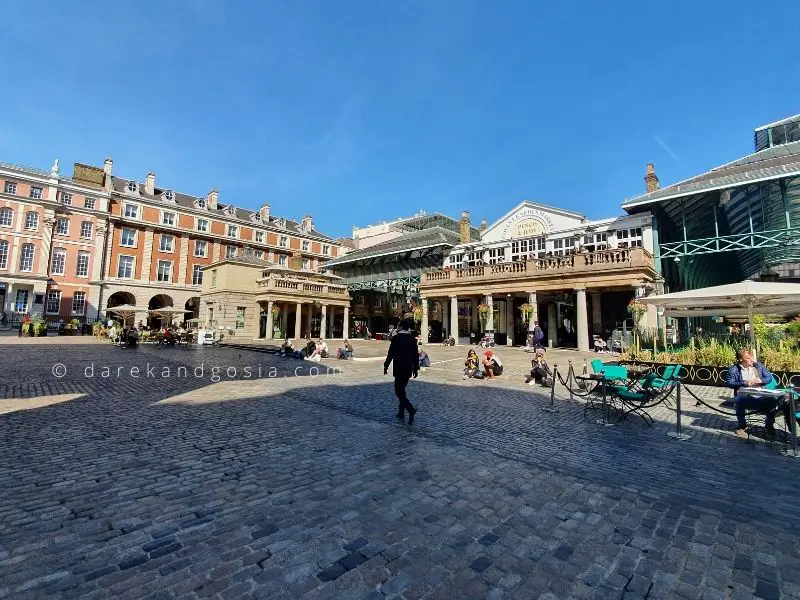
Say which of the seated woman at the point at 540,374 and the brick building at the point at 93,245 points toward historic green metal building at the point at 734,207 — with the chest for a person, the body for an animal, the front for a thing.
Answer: the brick building

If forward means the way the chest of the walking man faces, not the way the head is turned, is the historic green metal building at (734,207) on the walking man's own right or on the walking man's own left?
on the walking man's own right

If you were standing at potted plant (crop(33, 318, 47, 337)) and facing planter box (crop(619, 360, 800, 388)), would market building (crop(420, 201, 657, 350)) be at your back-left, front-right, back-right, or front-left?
front-left

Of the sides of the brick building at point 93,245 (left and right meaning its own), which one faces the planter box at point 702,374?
front

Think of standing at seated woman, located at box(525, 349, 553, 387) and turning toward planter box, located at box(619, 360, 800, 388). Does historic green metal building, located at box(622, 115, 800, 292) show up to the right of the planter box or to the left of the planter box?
left

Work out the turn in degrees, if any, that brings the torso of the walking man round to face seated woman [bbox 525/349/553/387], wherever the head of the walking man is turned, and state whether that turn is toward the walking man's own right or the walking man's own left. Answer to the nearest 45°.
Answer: approximately 45° to the walking man's own right

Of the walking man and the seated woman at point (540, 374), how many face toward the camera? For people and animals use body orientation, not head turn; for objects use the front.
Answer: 1

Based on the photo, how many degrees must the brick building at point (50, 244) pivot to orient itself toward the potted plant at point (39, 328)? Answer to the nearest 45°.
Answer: approximately 45° to its right

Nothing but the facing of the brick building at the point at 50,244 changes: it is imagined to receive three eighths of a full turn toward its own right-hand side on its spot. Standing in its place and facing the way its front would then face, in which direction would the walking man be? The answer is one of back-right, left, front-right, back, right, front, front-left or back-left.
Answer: left

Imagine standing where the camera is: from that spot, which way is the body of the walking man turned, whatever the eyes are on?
away from the camera

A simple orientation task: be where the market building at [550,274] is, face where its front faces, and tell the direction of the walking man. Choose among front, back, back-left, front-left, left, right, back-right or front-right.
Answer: front-left

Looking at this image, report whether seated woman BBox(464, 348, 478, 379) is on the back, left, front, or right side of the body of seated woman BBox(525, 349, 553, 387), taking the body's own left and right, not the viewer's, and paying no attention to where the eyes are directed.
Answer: right

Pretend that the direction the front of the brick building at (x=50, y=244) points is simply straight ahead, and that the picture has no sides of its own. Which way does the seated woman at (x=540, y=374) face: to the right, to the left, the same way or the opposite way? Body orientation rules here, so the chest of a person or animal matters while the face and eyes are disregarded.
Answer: to the right

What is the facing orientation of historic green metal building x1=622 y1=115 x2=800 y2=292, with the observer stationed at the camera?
facing the viewer and to the left of the viewer

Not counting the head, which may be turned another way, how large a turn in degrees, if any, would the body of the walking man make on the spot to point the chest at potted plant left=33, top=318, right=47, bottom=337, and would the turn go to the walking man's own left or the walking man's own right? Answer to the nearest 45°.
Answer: approximately 45° to the walking man's own left

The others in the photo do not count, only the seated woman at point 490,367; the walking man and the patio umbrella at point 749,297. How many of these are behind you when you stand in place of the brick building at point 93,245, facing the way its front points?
0

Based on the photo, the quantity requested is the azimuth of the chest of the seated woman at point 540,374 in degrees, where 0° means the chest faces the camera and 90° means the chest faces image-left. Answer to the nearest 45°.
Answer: approximately 0°

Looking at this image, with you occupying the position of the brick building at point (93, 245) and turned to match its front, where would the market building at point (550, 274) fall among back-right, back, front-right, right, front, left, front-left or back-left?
front
